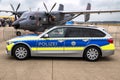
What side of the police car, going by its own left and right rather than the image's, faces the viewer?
left
